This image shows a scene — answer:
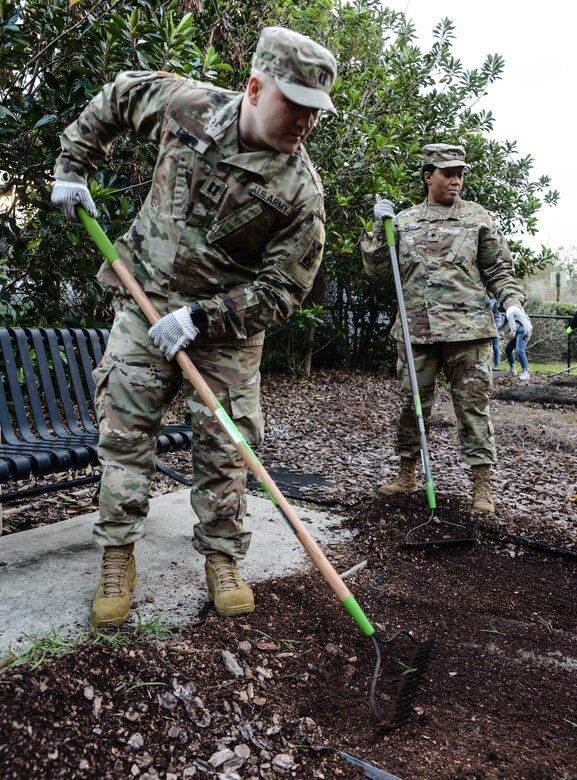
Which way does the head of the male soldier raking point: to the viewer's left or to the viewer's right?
to the viewer's right

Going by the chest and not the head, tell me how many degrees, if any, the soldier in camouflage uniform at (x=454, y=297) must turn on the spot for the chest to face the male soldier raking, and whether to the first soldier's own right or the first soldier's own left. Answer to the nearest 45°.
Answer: approximately 45° to the first soldier's own right

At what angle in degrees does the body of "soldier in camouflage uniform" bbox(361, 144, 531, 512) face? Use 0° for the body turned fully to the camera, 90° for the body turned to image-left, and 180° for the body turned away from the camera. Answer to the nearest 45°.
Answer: approximately 0°

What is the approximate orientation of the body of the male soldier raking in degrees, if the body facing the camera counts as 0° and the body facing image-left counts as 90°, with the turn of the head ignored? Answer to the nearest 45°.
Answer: approximately 0°

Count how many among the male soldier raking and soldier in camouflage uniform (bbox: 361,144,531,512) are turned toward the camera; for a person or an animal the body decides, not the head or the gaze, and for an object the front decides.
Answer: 2

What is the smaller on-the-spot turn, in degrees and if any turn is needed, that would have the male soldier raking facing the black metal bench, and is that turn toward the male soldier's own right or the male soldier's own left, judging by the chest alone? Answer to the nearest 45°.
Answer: approximately 135° to the male soldier's own right

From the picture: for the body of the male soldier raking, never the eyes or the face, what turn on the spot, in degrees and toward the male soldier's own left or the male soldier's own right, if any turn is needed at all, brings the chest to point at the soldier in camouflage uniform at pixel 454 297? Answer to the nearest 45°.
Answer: approximately 135° to the male soldier's own left
